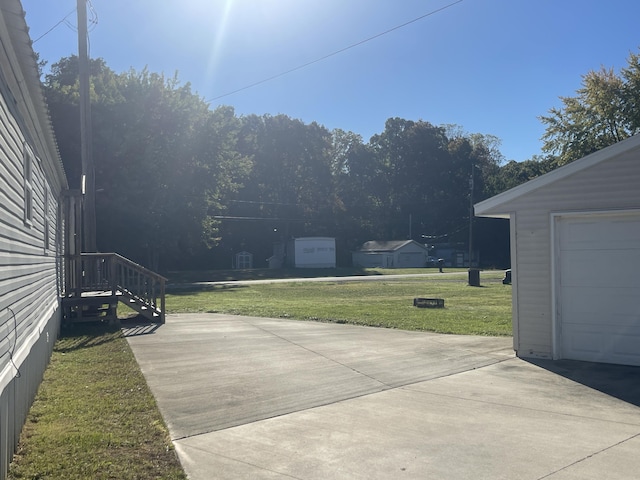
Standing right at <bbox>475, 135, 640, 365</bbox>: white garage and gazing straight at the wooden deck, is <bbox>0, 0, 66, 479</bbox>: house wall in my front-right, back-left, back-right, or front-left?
front-left

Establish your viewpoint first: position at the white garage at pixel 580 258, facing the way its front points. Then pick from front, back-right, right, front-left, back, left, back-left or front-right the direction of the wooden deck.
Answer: right

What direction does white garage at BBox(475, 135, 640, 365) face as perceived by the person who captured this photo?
facing the viewer

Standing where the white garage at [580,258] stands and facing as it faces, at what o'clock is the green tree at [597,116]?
The green tree is roughly at 6 o'clock from the white garage.

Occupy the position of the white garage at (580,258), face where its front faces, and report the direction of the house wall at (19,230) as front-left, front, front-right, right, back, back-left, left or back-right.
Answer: front-right

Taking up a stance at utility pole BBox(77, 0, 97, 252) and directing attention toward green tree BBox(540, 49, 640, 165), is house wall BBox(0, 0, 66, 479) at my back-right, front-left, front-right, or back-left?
back-right

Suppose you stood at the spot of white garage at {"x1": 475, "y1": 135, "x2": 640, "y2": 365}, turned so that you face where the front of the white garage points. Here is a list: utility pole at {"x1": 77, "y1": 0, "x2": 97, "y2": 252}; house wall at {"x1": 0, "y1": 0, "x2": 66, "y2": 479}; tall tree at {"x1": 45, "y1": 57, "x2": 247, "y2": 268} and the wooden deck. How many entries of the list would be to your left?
0

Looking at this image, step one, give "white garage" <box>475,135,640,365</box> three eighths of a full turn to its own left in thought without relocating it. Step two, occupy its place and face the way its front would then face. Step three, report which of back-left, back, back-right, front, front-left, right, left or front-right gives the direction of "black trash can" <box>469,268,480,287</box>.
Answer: front-left

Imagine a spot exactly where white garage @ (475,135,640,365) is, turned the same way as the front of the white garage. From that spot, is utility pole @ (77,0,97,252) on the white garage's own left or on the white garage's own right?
on the white garage's own right

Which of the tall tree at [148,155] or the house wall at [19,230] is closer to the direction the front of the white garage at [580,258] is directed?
the house wall

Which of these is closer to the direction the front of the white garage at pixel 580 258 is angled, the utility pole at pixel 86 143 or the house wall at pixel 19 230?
the house wall

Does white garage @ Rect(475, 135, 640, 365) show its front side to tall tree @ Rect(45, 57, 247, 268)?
no
